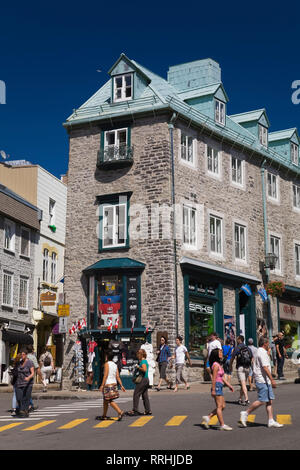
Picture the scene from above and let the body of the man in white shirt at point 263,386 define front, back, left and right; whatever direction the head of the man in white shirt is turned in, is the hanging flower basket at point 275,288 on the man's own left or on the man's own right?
on the man's own left

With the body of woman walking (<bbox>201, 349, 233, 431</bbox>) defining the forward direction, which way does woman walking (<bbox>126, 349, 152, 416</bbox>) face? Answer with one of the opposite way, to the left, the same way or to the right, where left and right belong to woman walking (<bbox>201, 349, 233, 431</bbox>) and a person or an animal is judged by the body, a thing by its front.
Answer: the opposite way

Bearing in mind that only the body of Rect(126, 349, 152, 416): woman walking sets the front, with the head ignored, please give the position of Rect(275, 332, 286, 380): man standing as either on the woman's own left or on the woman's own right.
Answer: on the woman's own right

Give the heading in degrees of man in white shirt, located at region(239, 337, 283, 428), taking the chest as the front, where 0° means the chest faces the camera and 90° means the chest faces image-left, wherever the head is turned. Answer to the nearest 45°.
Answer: approximately 270°

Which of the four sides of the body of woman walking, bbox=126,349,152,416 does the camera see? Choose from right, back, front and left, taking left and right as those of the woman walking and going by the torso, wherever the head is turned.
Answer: left

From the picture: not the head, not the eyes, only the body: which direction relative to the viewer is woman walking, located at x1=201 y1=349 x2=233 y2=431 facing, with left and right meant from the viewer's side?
facing to the right of the viewer

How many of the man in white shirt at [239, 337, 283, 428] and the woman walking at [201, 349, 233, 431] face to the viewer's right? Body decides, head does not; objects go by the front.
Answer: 2

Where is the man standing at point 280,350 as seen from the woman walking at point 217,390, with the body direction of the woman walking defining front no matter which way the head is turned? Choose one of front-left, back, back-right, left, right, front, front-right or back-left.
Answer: left

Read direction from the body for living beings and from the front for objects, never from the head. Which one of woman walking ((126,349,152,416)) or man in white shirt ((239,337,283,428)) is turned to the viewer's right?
the man in white shirt

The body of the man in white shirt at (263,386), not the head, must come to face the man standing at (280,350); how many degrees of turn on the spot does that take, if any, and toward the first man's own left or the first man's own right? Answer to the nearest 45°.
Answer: approximately 90° to the first man's own left
